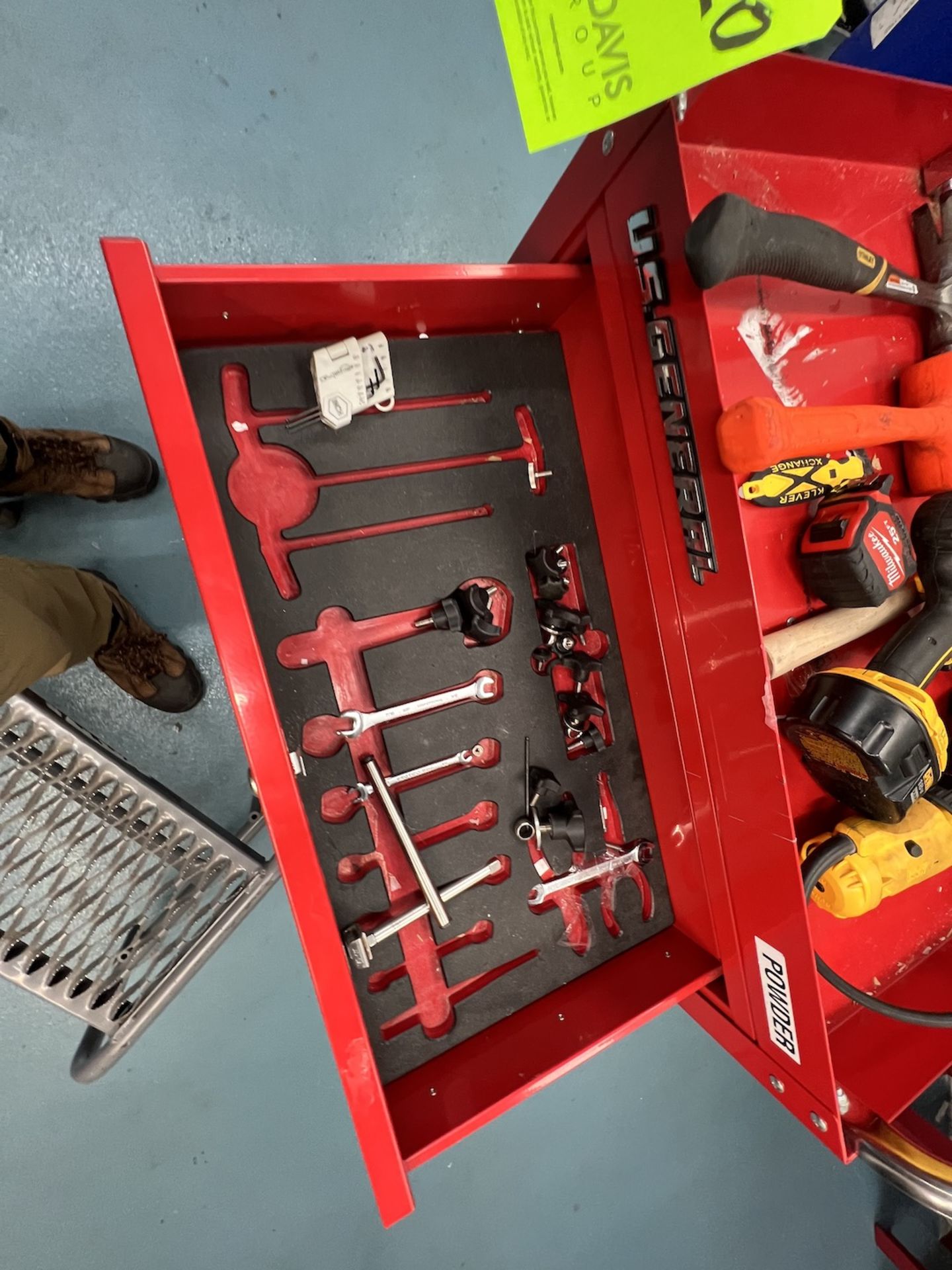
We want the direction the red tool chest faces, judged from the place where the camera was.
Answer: facing to the left of the viewer

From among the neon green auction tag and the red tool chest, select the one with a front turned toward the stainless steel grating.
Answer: the red tool chest

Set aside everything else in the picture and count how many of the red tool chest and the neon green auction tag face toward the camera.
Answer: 1

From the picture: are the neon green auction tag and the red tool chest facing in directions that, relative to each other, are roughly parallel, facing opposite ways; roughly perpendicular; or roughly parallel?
roughly perpendicular

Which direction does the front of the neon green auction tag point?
toward the camera

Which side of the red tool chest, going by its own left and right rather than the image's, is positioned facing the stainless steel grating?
front
